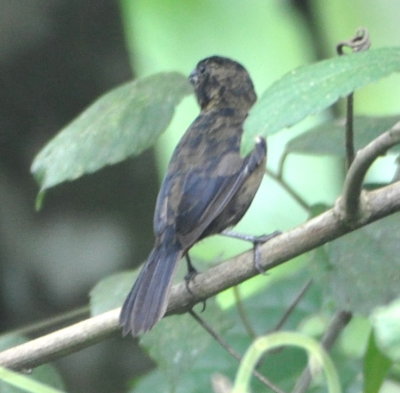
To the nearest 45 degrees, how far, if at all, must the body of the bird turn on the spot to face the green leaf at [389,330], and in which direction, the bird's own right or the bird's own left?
approximately 135° to the bird's own right

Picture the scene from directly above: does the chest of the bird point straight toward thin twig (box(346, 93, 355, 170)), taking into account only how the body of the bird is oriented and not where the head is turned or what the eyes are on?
no

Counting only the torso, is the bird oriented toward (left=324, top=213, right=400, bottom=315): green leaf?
no

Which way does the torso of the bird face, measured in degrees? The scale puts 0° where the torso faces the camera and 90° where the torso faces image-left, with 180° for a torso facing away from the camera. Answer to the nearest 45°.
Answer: approximately 225°

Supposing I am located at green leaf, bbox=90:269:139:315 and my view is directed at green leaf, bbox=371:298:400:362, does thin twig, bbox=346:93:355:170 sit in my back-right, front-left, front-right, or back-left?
front-left

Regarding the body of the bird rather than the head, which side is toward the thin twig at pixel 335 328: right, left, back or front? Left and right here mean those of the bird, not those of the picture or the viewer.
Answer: right

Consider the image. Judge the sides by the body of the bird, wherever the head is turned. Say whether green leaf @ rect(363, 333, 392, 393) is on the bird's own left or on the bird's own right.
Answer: on the bird's own right

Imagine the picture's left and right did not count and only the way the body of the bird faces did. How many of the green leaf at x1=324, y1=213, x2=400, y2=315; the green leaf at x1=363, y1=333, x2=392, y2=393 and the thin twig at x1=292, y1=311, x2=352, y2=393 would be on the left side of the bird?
0

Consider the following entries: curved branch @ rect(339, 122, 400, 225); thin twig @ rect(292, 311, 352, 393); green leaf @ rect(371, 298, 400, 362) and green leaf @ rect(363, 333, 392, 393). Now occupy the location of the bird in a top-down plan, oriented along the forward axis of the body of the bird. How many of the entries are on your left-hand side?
0

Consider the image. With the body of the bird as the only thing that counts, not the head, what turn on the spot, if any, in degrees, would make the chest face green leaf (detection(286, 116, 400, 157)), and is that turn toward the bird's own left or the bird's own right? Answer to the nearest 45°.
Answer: approximately 90° to the bird's own right
